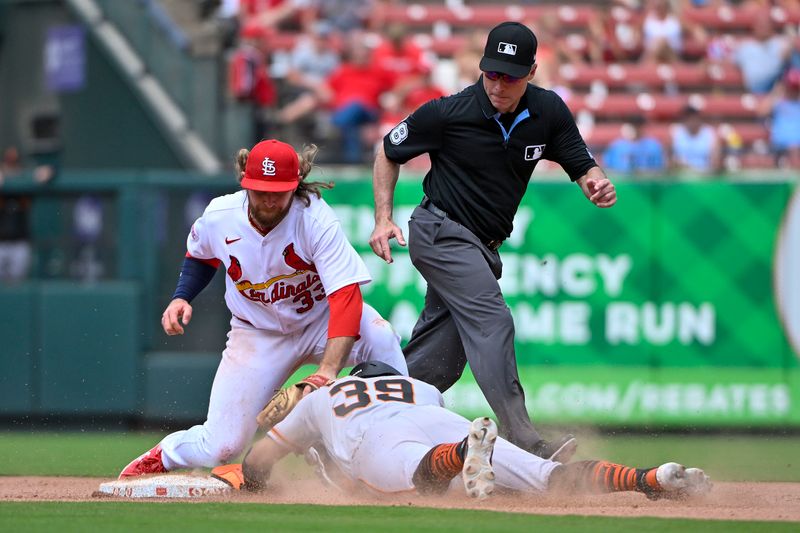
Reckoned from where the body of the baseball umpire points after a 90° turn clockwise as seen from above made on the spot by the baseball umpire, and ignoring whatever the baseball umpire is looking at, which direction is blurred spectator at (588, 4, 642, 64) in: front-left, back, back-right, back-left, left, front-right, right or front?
back-right

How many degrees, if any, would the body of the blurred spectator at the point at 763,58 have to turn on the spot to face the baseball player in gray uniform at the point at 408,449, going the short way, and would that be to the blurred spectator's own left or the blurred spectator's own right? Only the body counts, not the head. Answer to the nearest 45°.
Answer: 0° — they already face them

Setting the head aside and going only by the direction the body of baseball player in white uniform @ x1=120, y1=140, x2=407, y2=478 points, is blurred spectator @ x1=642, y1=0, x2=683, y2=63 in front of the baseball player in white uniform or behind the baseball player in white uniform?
behind

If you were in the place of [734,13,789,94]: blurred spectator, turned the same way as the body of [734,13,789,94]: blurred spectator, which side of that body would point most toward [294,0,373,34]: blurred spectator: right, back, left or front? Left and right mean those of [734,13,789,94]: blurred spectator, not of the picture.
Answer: right

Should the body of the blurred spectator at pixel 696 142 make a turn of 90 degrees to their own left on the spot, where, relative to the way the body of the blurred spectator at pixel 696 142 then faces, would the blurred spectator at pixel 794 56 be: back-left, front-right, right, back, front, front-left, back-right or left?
front-left

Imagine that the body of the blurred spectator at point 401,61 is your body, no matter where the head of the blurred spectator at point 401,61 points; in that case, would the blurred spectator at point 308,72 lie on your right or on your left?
on your right

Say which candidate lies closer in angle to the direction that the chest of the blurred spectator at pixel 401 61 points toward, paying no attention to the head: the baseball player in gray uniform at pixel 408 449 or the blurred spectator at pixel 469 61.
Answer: the baseball player in gray uniform
